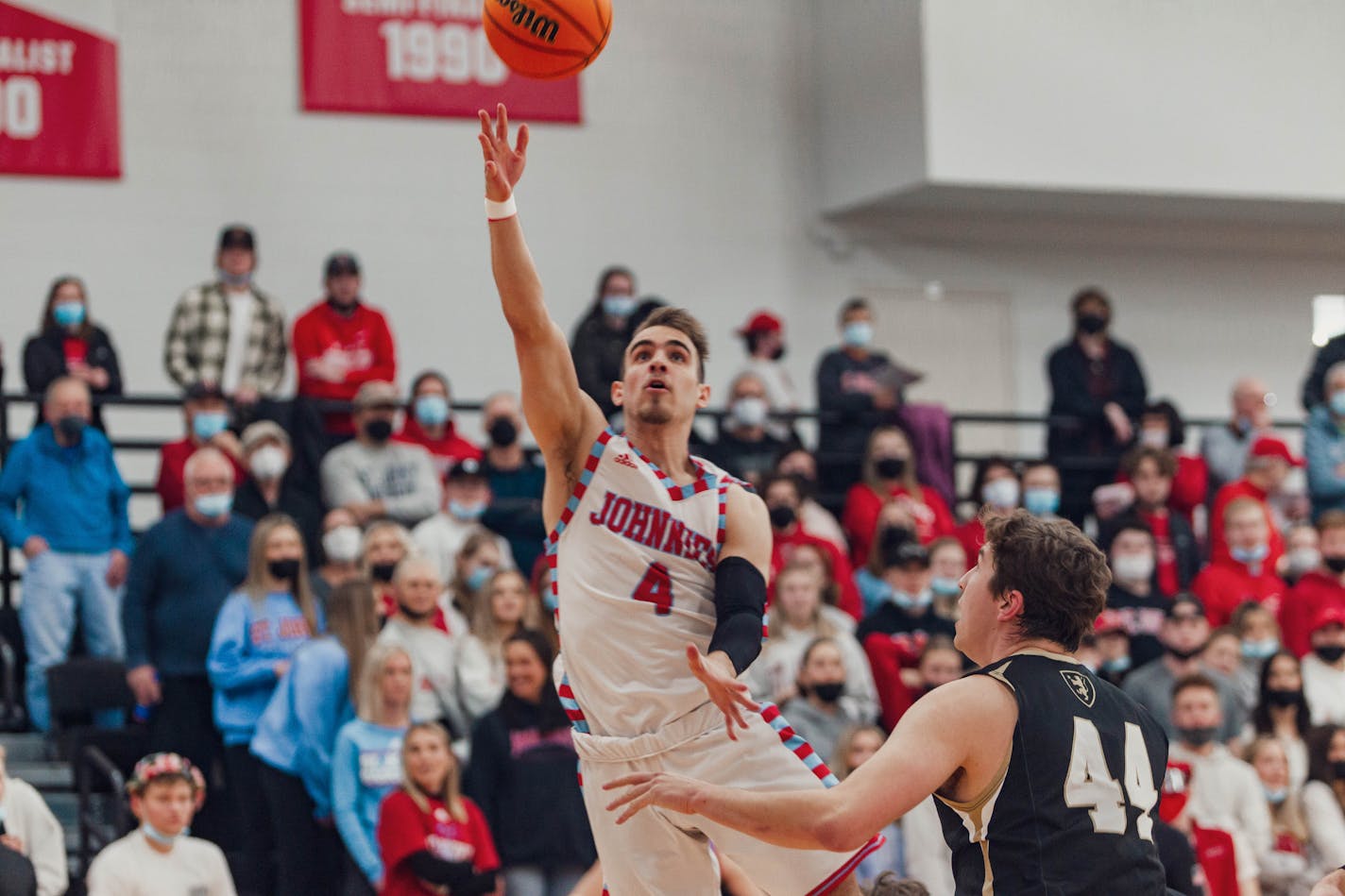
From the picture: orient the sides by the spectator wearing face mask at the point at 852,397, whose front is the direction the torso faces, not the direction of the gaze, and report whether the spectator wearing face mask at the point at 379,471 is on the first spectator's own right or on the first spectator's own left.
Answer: on the first spectator's own right

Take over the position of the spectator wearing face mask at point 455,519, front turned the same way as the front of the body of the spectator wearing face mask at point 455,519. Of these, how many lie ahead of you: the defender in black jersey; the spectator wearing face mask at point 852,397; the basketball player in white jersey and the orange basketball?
3

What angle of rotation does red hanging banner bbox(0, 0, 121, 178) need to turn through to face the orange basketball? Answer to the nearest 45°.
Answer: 0° — it already faces it

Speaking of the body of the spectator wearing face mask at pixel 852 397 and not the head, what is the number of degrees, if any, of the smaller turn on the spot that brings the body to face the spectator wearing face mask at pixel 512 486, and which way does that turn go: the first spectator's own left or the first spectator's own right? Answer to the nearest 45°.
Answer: approximately 45° to the first spectator's own right

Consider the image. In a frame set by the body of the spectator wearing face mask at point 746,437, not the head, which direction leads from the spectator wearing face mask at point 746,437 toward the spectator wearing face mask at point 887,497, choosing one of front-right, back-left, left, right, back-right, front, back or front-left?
left

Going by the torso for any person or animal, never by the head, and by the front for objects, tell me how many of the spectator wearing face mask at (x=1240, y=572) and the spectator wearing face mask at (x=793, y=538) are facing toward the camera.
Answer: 2

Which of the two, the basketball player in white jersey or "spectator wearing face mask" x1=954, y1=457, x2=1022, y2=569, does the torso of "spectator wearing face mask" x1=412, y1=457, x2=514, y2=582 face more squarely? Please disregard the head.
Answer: the basketball player in white jersey

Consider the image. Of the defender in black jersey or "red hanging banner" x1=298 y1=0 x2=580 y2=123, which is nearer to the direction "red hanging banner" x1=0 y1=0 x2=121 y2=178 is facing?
the defender in black jersey

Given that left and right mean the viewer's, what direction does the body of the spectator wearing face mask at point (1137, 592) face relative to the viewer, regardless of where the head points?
facing the viewer

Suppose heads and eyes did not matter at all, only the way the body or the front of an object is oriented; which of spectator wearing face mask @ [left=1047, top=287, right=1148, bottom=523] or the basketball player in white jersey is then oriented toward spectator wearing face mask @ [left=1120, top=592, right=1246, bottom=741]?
spectator wearing face mask @ [left=1047, top=287, right=1148, bottom=523]

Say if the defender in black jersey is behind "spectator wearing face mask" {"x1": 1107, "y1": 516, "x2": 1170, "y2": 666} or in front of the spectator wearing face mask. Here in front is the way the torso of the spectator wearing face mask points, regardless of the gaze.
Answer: in front

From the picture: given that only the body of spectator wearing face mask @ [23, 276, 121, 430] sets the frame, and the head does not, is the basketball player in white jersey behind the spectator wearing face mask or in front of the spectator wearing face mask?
in front

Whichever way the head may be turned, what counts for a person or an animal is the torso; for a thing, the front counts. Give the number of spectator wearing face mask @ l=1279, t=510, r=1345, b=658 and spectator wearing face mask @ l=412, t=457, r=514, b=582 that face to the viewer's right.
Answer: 0

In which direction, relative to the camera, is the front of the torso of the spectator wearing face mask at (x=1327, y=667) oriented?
toward the camera
